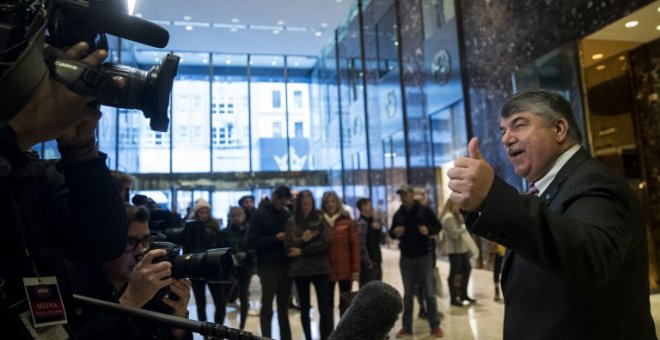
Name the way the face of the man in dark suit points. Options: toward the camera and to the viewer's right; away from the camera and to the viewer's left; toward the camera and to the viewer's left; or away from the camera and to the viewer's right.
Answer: toward the camera and to the viewer's left

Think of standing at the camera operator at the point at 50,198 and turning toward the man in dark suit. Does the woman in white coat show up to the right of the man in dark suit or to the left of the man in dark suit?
left

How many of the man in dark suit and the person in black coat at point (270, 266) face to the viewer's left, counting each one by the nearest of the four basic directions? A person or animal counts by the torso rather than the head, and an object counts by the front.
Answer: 1

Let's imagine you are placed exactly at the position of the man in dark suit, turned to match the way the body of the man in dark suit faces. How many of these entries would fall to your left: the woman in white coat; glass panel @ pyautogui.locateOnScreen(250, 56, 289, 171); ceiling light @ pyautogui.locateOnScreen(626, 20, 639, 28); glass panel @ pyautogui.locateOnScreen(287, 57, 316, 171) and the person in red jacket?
0

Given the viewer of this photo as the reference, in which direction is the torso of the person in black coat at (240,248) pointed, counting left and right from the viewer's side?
facing the viewer

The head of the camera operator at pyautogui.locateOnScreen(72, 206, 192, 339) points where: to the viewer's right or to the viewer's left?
to the viewer's right

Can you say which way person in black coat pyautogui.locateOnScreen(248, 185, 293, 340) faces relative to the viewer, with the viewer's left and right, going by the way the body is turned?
facing the viewer and to the right of the viewer

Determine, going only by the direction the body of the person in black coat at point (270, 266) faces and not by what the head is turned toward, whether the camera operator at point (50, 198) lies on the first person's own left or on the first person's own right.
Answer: on the first person's own right

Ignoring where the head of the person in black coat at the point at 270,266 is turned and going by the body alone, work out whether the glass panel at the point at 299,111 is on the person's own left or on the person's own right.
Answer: on the person's own left

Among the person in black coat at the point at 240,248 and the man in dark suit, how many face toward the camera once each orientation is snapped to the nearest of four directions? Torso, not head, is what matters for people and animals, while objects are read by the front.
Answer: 1

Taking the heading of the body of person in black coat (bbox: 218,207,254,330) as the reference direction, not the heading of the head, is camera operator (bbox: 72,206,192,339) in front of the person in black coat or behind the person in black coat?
in front

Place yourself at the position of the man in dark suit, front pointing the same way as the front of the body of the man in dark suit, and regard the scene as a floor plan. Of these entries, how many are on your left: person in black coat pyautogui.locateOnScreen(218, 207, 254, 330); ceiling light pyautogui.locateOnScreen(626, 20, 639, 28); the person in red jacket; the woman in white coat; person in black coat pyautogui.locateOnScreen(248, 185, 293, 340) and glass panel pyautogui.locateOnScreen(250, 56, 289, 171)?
0

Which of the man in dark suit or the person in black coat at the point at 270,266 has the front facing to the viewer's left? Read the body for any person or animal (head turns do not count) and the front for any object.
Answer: the man in dark suit

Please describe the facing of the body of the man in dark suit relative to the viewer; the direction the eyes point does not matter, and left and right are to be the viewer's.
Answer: facing to the left of the viewer

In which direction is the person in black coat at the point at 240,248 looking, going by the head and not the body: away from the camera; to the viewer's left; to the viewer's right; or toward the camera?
toward the camera

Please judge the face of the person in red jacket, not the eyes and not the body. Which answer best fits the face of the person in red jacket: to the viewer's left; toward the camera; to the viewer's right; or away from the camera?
toward the camera
